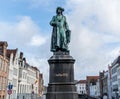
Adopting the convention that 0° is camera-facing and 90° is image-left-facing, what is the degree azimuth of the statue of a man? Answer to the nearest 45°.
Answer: approximately 0°
